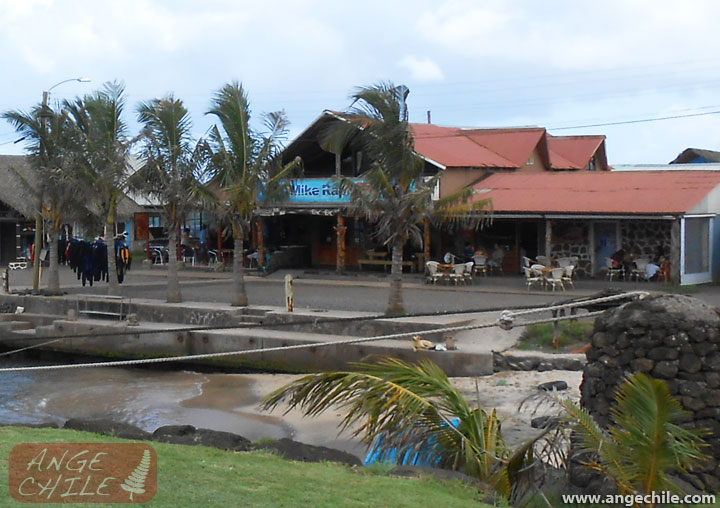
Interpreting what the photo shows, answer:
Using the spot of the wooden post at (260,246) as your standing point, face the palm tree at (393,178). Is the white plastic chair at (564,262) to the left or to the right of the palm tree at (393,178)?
left

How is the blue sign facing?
toward the camera

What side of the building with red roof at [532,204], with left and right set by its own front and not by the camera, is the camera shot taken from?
front

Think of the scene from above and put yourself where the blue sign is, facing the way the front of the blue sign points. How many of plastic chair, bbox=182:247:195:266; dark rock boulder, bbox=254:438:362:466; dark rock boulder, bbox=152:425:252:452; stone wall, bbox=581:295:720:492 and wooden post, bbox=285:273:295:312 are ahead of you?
4

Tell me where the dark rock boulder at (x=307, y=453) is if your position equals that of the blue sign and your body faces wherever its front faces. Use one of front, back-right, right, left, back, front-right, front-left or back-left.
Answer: front

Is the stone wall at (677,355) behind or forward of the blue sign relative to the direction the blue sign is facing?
forward

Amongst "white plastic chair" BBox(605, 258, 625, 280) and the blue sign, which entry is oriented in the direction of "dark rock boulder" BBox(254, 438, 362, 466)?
the blue sign

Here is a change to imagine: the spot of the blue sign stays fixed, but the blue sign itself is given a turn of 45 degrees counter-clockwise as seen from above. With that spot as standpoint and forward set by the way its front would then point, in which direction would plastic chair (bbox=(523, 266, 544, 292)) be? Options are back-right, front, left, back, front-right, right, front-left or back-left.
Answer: front

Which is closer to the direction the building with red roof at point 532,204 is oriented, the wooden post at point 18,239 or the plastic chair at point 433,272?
the plastic chair

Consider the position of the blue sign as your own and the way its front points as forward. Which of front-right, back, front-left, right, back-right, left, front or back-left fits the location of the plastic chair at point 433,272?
front-left
